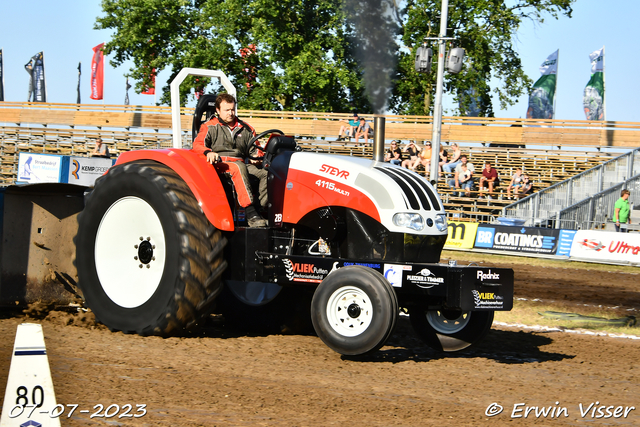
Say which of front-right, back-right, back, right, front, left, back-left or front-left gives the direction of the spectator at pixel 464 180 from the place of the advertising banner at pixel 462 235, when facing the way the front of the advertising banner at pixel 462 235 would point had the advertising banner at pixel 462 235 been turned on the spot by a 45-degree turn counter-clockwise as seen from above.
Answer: back-left

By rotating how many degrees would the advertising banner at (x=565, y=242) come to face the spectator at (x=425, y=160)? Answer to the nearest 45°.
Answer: approximately 135° to its right

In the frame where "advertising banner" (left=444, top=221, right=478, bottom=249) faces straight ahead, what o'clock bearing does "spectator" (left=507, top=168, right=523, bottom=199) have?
The spectator is roughly at 7 o'clock from the advertising banner.

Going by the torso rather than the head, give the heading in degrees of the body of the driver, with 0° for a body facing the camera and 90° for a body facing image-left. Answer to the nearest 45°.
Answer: approximately 315°

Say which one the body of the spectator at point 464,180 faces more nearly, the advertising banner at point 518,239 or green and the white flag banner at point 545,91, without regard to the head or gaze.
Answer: the advertising banner

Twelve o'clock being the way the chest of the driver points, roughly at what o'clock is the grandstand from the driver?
The grandstand is roughly at 8 o'clock from the driver.

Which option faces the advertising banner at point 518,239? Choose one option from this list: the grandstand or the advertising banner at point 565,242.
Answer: the grandstand

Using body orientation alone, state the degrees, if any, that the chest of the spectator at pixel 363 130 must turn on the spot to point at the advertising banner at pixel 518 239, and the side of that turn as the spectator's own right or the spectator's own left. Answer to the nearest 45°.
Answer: approximately 90° to the spectator's own left

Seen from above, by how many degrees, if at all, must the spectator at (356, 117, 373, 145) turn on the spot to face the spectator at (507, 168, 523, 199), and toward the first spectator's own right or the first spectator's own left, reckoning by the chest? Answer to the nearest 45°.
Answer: approximately 90° to the first spectator's own left
